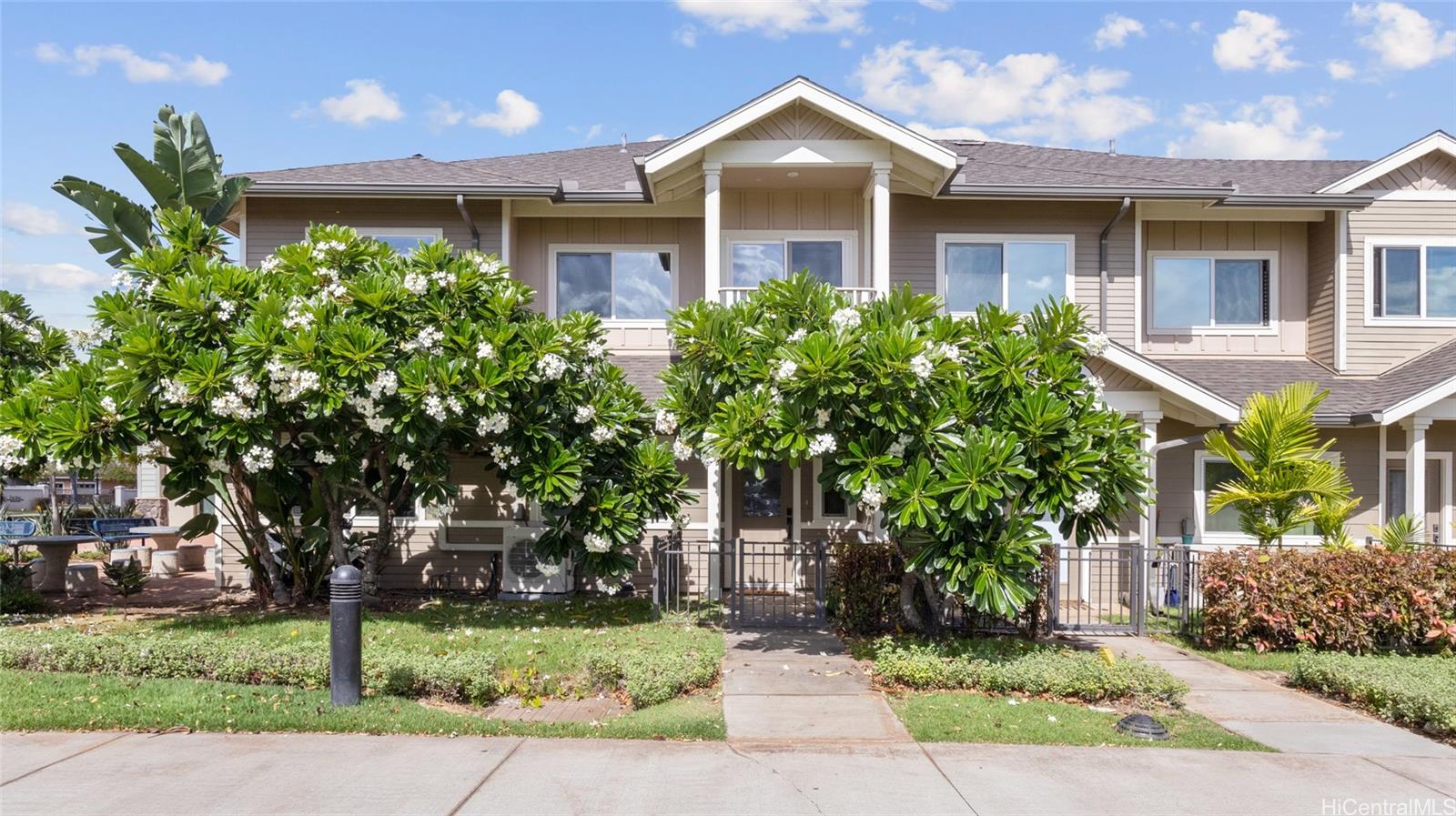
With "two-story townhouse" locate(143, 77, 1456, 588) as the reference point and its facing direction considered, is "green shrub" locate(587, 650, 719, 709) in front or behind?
in front

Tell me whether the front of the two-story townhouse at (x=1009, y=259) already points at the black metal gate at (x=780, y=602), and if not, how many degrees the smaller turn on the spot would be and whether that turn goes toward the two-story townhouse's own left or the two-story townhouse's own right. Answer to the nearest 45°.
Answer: approximately 45° to the two-story townhouse's own right

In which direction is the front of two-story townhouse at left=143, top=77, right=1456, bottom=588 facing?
toward the camera

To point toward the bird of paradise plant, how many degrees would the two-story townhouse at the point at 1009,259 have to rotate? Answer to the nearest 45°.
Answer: approximately 90° to its right

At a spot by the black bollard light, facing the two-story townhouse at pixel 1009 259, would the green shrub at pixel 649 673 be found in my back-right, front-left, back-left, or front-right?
front-right

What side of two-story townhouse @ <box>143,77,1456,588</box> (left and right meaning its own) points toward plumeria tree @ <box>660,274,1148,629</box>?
front

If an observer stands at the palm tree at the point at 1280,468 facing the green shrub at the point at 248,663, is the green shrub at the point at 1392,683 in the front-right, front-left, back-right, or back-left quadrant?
front-left

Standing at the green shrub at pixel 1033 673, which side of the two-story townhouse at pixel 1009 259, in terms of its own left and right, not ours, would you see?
front

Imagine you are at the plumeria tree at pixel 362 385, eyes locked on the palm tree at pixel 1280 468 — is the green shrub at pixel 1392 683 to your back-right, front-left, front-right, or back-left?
front-right

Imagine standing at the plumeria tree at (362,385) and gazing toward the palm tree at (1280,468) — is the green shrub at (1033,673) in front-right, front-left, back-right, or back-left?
front-right
